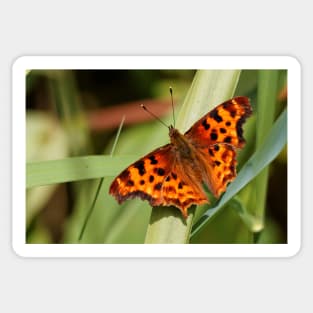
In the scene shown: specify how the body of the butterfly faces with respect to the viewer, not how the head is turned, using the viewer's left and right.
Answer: facing away from the viewer and to the left of the viewer
